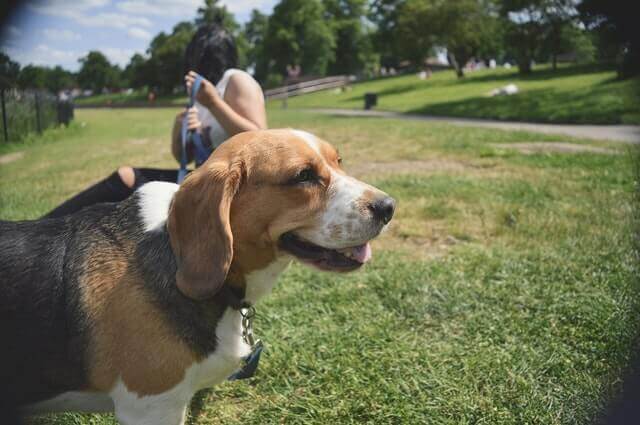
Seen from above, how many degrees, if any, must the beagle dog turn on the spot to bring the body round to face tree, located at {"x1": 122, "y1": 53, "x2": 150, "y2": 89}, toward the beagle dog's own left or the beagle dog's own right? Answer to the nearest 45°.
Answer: approximately 90° to the beagle dog's own left

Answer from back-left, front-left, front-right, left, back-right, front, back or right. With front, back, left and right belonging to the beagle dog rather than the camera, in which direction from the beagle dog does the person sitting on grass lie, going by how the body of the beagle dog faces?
left

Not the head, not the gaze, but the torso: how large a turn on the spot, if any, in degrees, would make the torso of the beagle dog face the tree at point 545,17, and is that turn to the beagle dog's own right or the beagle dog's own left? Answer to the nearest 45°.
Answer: approximately 45° to the beagle dog's own left

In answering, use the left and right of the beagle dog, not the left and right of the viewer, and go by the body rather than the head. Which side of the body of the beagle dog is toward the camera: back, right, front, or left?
right
